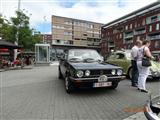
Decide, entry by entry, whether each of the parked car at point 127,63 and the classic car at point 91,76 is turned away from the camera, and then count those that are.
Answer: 0

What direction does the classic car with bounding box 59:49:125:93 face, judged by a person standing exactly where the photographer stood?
facing the viewer and to the right of the viewer

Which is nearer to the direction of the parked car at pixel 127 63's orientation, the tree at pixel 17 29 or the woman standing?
the woman standing

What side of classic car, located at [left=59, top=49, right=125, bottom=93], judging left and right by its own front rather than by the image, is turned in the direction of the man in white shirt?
left

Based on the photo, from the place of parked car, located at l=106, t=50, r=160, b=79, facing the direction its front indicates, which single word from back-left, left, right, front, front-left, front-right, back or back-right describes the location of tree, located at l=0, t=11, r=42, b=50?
back
